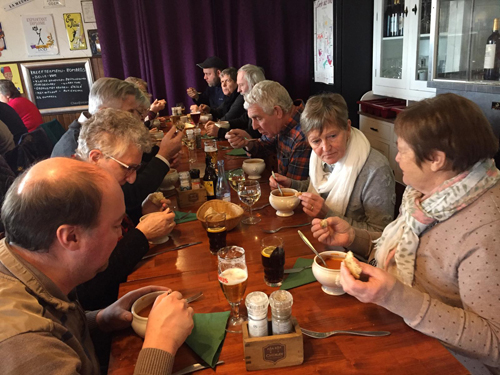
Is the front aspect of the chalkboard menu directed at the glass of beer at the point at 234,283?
yes

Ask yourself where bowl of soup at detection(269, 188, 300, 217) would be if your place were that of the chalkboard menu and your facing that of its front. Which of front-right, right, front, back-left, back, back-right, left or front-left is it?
front

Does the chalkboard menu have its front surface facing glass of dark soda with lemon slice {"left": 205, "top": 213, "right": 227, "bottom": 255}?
yes

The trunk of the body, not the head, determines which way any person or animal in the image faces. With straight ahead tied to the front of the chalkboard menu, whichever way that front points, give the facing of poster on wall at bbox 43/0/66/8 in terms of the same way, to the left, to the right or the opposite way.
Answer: the same way

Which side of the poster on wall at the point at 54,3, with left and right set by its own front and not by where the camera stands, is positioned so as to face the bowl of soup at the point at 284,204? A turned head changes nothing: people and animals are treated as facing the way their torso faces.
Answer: front

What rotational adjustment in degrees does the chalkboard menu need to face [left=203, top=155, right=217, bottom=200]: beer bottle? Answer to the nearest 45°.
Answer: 0° — it already faces it

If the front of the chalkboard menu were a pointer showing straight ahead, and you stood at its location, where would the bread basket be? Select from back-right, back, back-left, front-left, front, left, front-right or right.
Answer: front

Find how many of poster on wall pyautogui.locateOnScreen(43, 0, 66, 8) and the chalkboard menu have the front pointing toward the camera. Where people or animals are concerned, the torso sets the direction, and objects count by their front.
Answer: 2

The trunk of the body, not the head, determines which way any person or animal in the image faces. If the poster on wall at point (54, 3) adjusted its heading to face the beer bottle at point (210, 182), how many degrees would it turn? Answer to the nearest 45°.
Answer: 0° — it already faces it

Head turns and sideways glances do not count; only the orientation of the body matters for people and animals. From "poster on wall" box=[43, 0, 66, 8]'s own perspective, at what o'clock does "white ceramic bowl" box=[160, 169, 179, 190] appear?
The white ceramic bowl is roughly at 12 o'clock from the poster on wall.

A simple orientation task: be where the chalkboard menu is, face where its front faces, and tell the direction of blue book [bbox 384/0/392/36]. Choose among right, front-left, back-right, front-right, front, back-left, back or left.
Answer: front-left

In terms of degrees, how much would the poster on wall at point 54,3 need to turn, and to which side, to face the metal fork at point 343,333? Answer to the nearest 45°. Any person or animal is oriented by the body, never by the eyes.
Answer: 0° — it already faces it

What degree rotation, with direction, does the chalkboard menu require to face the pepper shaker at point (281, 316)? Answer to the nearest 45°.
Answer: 0° — it already faces it

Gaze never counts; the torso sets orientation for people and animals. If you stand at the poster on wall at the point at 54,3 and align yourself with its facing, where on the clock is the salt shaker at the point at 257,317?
The salt shaker is roughly at 12 o'clock from the poster on wall.

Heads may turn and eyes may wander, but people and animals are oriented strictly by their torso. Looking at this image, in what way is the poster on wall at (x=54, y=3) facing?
toward the camera

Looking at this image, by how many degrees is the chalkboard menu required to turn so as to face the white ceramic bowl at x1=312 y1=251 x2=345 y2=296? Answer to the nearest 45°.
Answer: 0° — it already faces it

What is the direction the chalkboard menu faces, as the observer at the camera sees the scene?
facing the viewer

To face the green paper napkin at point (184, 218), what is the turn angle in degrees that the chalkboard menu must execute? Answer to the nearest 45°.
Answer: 0° — it already faces it

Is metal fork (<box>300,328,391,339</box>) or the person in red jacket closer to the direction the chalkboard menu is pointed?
the metal fork

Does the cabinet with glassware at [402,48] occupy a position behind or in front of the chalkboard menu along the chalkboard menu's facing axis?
in front
